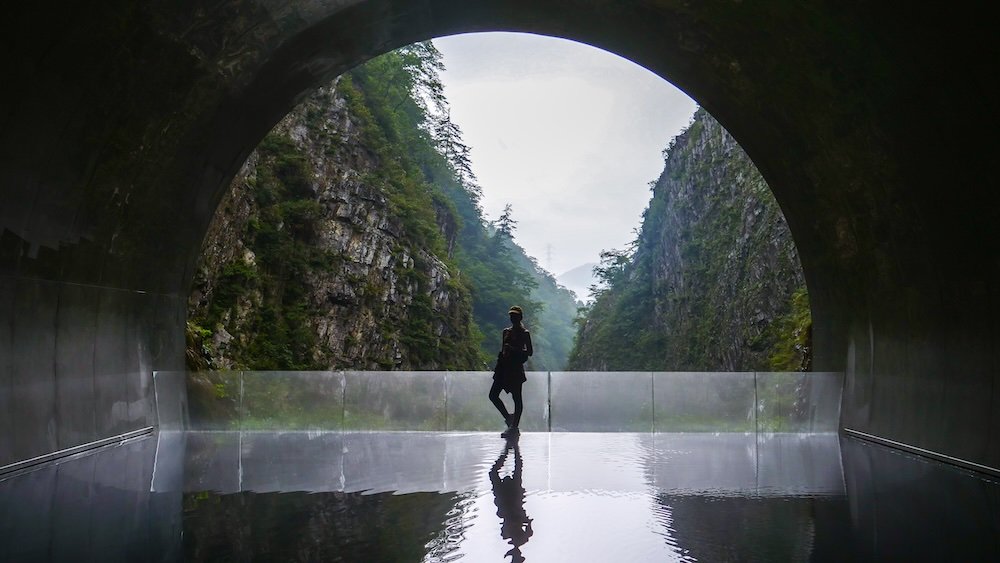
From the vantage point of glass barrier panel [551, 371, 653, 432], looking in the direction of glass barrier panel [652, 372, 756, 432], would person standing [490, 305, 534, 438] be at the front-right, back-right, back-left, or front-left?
back-right
